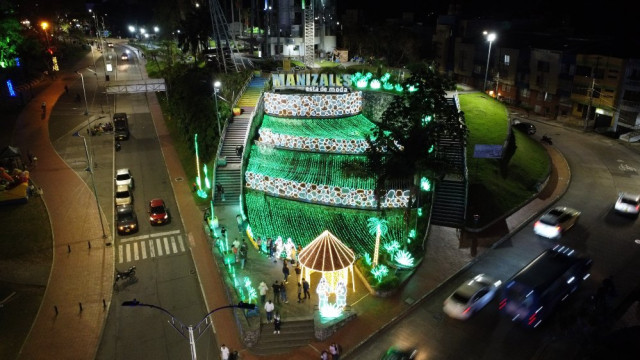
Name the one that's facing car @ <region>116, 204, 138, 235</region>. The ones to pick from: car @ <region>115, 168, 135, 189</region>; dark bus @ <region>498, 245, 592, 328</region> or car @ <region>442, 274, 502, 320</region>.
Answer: car @ <region>115, 168, 135, 189</region>

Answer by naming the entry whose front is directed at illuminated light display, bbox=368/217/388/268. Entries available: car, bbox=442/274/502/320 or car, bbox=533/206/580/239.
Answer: car, bbox=533/206/580/239

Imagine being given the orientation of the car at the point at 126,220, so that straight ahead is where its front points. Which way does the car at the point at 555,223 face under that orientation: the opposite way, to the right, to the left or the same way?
to the right

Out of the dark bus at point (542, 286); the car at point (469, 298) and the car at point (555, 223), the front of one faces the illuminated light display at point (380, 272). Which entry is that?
the car at point (555, 223)

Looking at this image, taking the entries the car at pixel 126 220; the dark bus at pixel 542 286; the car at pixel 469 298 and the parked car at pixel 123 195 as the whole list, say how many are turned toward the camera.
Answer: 2

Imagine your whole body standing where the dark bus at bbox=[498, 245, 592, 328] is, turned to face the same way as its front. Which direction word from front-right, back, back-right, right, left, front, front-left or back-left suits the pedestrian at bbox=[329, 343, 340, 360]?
back

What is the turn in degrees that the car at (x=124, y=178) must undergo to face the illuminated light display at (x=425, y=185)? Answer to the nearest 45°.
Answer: approximately 45° to its left
